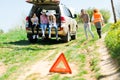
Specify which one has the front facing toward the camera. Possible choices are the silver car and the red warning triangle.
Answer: the red warning triangle

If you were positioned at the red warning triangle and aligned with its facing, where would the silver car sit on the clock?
The silver car is roughly at 6 o'clock from the red warning triangle.

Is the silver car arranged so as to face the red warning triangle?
no

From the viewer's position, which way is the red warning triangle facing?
facing the viewer

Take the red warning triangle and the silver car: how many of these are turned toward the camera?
1

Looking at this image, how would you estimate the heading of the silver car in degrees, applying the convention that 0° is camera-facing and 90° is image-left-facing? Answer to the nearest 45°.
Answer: approximately 225°
